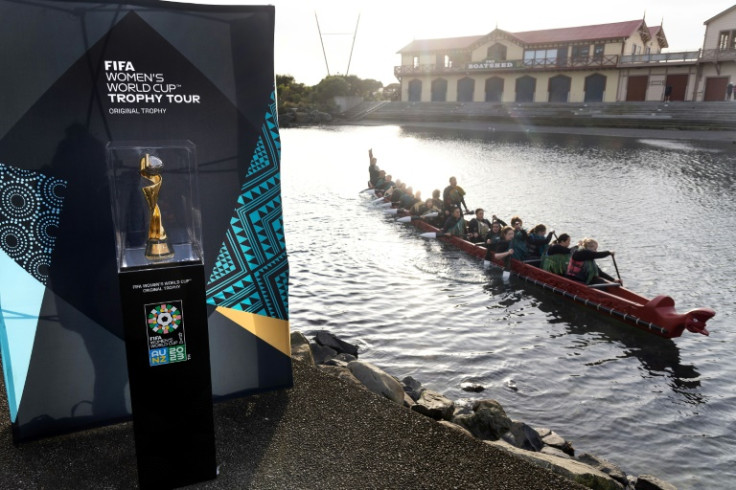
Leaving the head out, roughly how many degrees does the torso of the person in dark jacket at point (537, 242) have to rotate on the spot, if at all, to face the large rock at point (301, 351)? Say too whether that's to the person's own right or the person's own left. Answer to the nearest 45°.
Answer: approximately 45° to the person's own right

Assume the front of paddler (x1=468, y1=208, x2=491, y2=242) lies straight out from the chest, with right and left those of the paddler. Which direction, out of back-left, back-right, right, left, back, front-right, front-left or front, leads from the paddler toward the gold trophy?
front-right

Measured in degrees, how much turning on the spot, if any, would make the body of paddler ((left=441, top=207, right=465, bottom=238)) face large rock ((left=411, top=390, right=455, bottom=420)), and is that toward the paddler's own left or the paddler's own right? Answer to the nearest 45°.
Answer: approximately 45° to the paddler's own right

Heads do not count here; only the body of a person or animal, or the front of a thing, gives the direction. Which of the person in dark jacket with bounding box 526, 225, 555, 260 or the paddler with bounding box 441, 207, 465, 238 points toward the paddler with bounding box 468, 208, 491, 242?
the paddler with bounding box 441, 207, 465, 238

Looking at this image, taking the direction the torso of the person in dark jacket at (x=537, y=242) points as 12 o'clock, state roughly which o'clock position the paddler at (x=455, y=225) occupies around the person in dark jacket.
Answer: The paddler is roughly at 6 o'clock from the person in dark jacket.

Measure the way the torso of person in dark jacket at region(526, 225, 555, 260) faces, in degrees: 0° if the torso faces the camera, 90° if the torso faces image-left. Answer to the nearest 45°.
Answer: approximately 315°

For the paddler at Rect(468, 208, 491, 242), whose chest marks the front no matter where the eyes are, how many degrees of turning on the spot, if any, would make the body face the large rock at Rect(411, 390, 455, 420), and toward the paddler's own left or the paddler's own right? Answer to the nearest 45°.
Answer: approximately 45° to the paddler's own right

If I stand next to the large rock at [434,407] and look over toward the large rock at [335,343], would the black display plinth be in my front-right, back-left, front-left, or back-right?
back-left

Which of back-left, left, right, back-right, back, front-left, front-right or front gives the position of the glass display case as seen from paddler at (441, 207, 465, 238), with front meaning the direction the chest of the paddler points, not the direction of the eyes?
front-right

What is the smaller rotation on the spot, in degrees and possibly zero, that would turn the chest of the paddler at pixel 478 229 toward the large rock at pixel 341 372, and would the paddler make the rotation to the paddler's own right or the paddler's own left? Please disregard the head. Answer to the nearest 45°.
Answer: approximately 45° to the paddler's own right
